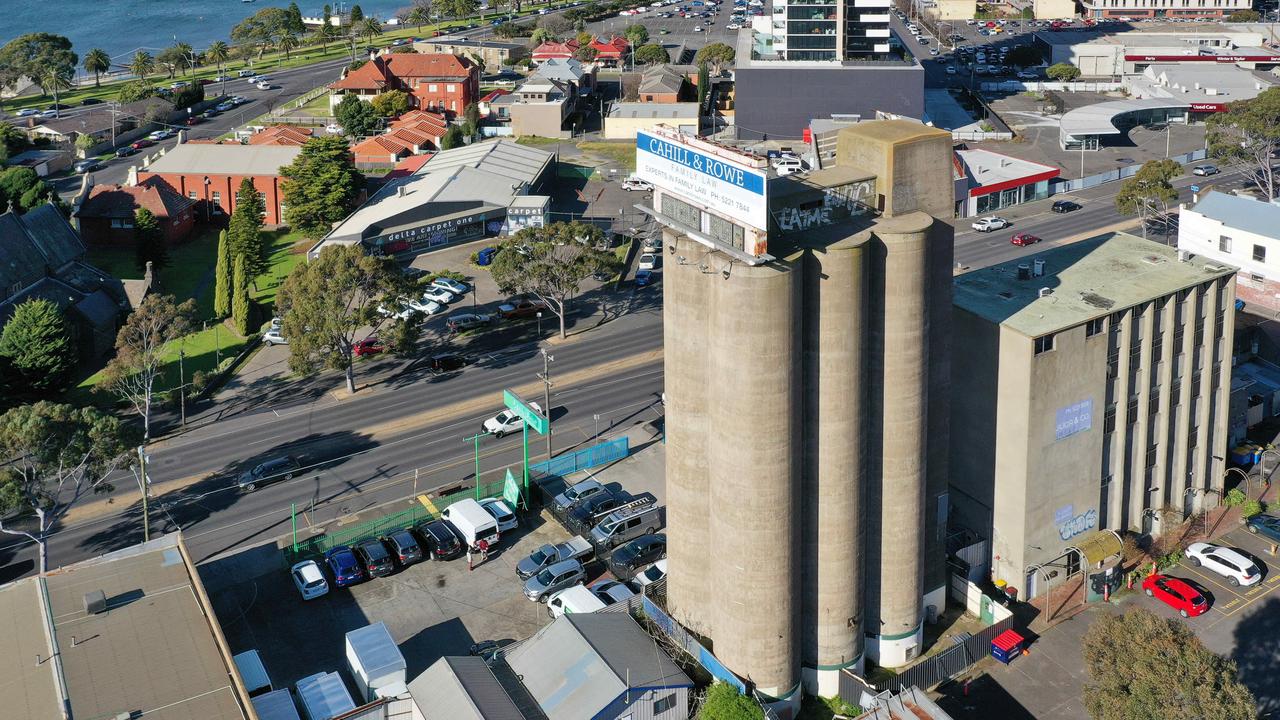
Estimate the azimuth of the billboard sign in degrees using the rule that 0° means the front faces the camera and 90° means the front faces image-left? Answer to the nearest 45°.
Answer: approximately 45°
